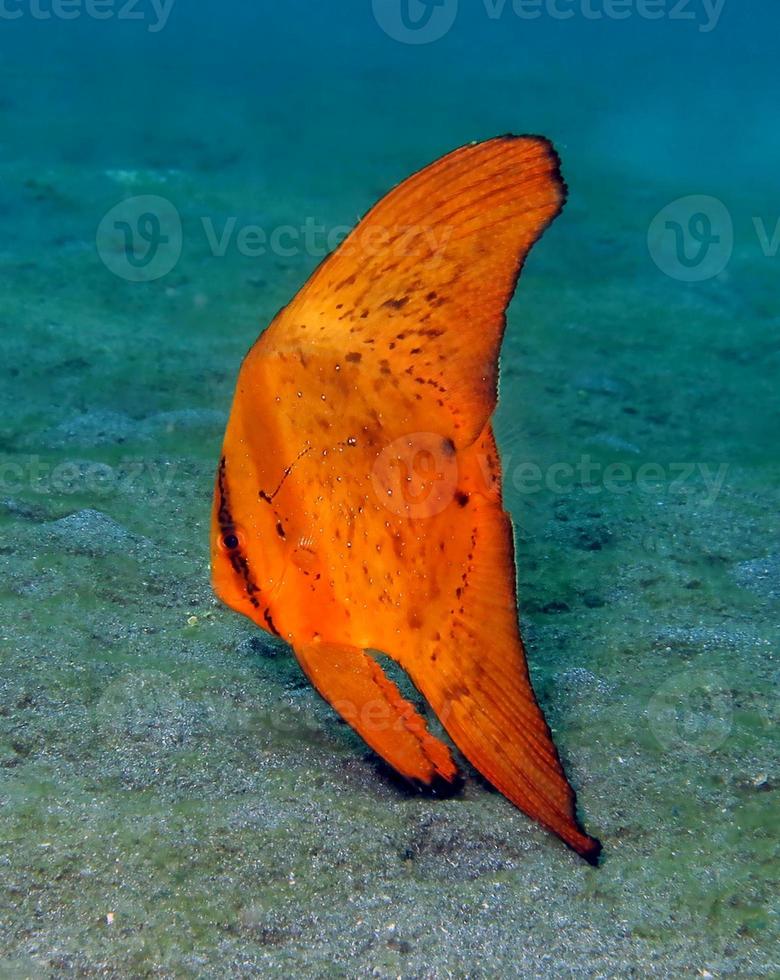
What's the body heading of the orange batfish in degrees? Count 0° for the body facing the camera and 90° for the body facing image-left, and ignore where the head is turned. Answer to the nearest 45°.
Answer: approximately 90°
